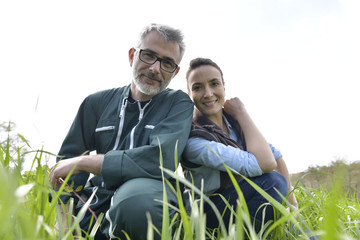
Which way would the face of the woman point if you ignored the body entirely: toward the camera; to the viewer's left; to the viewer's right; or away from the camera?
toward the camera

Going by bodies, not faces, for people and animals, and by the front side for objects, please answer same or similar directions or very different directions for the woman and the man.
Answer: same or similar directions

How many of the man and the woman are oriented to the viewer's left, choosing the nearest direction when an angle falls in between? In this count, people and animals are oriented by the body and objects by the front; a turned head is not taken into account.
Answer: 0

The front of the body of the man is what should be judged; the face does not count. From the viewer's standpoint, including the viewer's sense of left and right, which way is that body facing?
facing the viewer
